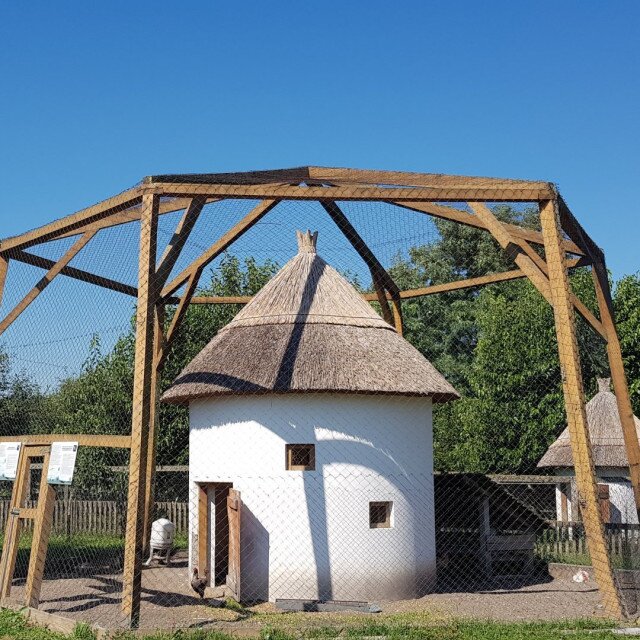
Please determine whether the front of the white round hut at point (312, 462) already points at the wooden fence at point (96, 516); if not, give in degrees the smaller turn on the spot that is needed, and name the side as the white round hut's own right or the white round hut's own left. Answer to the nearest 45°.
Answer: approximately 90° to the white round hut's own right

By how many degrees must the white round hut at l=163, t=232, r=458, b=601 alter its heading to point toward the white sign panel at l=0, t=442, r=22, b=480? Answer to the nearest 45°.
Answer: approximately 45° to its right

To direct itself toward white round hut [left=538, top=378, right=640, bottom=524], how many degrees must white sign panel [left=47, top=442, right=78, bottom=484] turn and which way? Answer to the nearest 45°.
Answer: approximately 135° to its left

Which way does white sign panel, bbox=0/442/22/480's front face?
toward the camera

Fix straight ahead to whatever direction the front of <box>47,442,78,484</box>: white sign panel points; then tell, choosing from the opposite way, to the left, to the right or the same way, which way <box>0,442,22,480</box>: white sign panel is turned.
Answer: the same way

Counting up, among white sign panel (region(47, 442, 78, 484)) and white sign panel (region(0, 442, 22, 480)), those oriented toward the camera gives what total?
2

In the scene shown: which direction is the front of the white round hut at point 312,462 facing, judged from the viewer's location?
facing the viewer and to the left of the viewer

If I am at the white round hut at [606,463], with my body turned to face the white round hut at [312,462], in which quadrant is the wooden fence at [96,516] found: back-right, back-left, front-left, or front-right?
front-right

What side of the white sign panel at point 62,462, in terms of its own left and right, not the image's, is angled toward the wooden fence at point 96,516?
back
